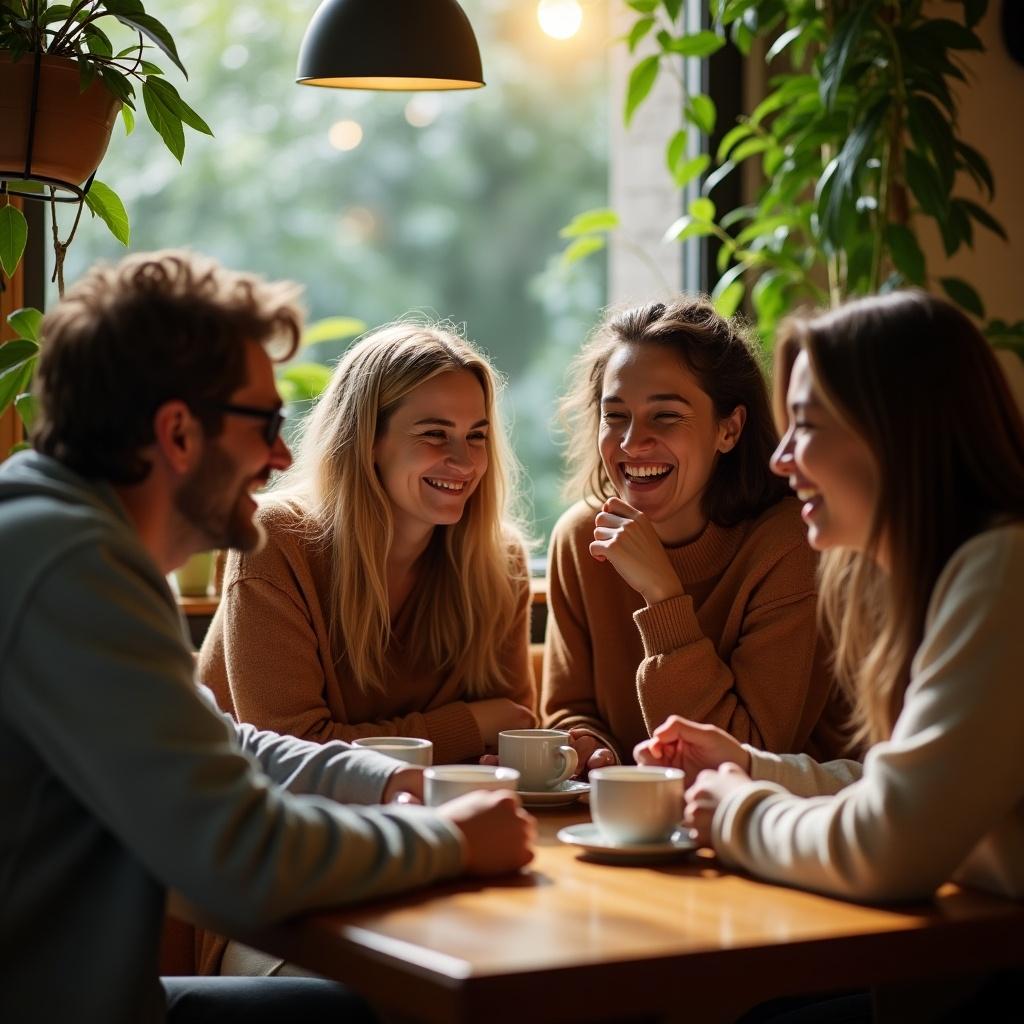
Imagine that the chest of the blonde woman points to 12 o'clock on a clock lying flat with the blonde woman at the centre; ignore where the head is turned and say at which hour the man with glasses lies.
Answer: The man with glasses is roughly at 2 o'clock from the blonde woman.

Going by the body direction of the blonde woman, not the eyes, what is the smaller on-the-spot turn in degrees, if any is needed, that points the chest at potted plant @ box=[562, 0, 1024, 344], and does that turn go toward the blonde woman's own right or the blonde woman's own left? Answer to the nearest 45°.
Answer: approximately 90° to the blonde woman's own left

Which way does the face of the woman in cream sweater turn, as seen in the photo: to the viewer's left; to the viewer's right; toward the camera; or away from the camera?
to the viewer's left

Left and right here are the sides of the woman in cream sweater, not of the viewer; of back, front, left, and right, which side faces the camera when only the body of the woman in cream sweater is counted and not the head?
left

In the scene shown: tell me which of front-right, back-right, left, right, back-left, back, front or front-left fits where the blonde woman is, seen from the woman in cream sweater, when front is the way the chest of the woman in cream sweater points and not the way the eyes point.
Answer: front-right

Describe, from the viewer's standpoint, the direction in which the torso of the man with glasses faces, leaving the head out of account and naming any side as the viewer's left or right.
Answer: facing to the right of the viewer

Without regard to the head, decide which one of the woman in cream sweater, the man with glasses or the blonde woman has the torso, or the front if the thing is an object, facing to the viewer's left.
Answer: the woman in cream sweater

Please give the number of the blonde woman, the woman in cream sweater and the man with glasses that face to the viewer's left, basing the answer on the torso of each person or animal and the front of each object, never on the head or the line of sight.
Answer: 1

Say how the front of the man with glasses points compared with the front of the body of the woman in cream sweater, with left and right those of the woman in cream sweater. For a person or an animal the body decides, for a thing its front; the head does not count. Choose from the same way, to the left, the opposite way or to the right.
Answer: the opposite way

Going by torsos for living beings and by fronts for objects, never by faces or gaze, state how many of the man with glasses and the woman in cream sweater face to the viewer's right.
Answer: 1

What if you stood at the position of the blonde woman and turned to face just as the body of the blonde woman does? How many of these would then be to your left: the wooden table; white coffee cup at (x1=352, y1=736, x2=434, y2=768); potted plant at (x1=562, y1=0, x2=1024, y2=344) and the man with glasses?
1

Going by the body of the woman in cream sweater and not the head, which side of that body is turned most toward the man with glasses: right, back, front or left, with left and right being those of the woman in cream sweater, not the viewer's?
front

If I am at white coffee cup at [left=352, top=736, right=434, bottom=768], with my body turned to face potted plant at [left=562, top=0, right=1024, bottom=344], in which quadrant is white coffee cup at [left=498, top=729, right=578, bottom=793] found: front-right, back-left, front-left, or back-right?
front-right

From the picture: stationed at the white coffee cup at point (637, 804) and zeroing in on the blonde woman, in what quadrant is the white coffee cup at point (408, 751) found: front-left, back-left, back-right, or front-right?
front-left

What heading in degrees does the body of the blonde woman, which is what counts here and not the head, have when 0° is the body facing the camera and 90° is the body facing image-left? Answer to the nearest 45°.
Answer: approximately 315°

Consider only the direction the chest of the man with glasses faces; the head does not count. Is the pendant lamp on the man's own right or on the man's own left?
on the man's own left
